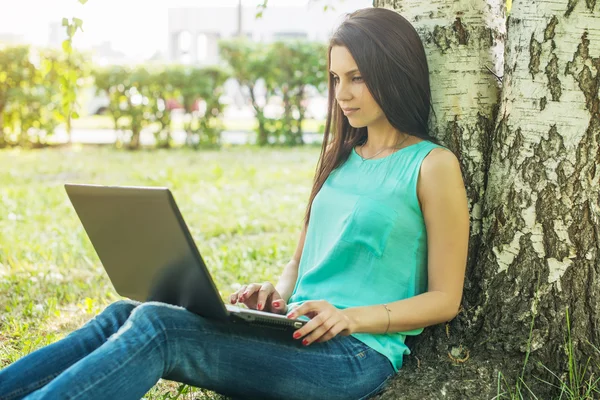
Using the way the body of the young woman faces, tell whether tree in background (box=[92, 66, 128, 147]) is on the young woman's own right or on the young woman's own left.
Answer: on the young woman's own right

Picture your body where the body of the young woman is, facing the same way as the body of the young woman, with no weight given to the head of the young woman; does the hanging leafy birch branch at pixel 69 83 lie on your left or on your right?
on your right

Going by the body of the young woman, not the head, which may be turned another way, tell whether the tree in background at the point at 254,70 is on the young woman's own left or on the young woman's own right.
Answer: on the young woman's own right

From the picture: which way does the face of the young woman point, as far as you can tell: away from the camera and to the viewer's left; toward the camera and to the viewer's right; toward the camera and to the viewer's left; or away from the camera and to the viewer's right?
toward the camera and to the viewer's left

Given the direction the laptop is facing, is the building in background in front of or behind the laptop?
in front

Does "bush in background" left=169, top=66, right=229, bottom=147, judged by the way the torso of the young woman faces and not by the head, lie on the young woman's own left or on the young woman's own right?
on the young woman's own right

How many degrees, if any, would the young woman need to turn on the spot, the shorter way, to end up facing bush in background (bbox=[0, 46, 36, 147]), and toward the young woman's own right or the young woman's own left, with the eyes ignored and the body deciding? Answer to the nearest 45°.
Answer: approximately 135° to the young woman's own right

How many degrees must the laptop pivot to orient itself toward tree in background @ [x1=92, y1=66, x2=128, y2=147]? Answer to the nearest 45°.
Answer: approximately 45° to its left

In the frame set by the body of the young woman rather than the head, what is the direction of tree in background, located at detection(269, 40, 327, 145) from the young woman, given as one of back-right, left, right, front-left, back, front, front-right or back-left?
back-right

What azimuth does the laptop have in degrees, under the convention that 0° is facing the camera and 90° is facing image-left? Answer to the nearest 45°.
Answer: approximately 225°

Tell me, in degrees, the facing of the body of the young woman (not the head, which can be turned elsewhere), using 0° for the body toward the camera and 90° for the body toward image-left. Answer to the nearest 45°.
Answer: approximately 45°
